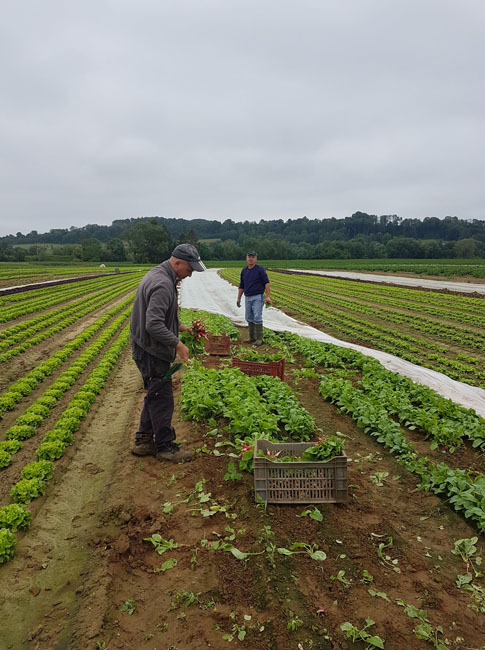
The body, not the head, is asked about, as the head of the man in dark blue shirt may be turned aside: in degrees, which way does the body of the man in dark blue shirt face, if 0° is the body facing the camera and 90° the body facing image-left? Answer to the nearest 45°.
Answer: approximately 0°

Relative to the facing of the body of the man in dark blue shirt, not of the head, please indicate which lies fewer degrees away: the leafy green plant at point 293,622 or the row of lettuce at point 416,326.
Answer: the leafy green plant

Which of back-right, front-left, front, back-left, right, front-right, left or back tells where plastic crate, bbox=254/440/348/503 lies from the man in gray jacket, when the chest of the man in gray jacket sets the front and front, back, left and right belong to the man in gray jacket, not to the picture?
front-right

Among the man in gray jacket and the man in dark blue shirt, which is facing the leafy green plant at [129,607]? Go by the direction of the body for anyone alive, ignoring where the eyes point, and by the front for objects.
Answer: the man in dark blue shirt

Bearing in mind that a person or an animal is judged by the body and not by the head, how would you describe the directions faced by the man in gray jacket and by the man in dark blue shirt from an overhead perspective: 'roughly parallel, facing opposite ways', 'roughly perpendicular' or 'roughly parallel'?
roughly perpendicular

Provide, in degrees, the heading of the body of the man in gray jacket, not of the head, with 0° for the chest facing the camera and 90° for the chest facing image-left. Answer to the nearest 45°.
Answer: approximately 270°

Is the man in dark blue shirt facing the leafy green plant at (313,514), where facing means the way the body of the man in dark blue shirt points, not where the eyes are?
yes

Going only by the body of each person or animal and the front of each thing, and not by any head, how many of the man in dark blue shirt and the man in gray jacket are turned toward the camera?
1

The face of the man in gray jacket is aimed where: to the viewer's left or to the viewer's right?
to the viewer's right
